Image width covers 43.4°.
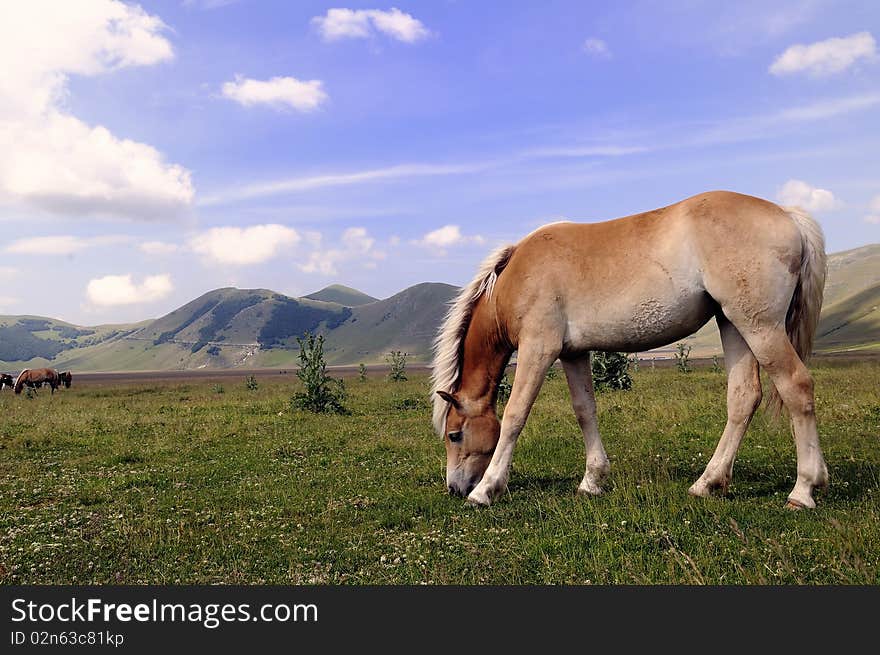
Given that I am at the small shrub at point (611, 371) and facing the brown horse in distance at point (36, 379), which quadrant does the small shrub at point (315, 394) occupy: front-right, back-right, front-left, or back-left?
front-left

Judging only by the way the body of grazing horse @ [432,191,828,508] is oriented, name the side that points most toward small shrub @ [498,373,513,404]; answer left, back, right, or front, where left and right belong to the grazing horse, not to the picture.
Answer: right

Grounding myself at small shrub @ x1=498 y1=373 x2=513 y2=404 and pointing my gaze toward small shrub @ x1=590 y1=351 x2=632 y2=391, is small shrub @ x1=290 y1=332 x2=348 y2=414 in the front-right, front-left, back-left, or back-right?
back-left

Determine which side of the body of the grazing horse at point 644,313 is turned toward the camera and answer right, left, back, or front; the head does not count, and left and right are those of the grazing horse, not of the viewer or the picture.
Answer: left

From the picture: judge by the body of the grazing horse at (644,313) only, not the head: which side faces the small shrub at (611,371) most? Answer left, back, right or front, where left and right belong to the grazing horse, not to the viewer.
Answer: right

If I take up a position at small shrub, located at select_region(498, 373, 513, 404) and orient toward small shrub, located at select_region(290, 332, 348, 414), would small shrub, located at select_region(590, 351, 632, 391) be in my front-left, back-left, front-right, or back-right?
back-right

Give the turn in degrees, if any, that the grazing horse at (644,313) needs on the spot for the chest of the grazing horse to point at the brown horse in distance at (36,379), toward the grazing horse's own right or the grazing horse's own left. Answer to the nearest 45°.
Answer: approximately 45° to the grazing horse's own right
